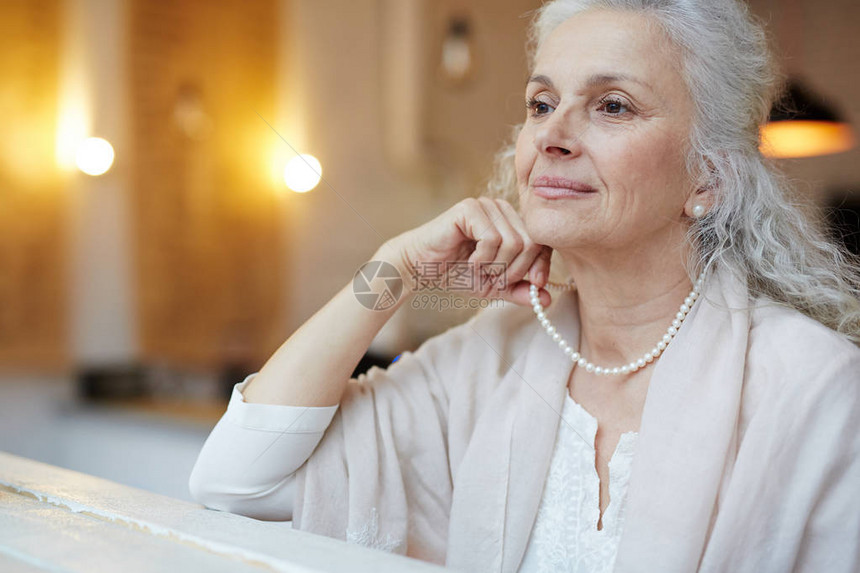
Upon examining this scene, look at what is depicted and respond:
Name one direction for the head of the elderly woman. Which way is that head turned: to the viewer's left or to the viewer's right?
to the viewer's left

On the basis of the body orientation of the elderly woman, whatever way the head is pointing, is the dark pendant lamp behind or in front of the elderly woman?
behind

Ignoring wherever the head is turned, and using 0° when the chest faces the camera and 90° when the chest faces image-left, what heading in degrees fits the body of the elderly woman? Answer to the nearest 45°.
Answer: approximately 45°
